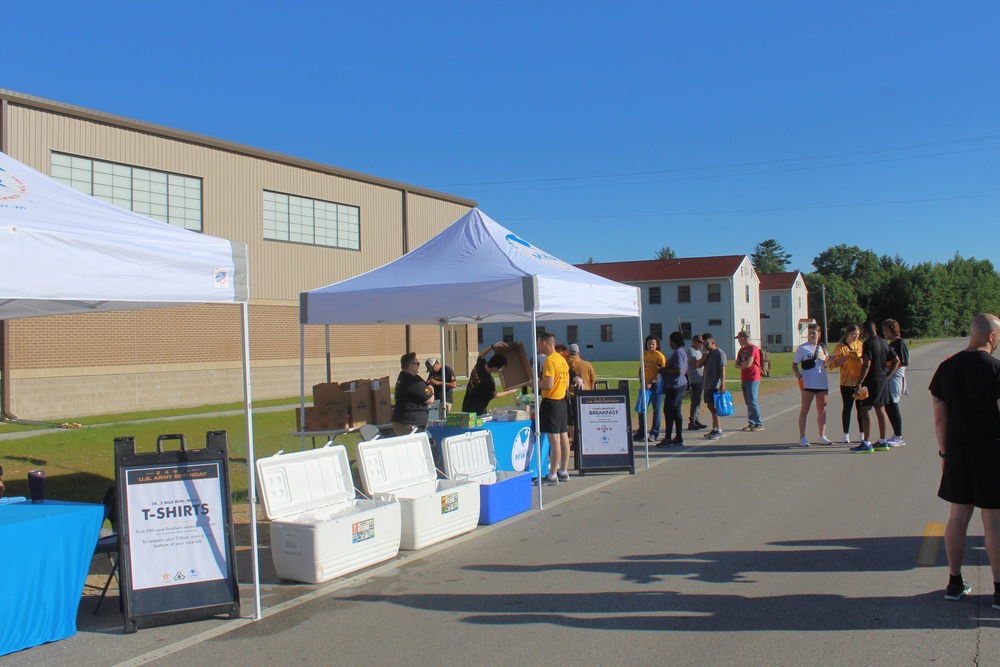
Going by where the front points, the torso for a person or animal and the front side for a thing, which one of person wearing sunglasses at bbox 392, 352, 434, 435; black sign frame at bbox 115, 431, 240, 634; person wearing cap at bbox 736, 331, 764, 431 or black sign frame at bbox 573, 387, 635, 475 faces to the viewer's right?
person wearing sunglasses at bbox 392, 352, 434, 435

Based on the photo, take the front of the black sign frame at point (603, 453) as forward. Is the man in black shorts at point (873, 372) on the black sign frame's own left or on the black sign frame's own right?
on the black sign frame's own left

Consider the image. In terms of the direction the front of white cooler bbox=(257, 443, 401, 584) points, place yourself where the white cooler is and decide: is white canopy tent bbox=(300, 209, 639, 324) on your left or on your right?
on your left

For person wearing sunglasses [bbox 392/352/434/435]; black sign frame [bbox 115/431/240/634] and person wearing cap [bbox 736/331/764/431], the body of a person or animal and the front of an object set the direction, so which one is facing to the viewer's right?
person wearing sunglasses [bbox 392/352/434/435]

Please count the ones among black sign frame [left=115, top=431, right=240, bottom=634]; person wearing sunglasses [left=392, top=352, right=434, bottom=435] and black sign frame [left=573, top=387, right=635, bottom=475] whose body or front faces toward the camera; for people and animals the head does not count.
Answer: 2

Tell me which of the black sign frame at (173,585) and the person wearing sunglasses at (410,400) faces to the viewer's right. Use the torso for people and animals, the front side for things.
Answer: the person wearing sunglasses

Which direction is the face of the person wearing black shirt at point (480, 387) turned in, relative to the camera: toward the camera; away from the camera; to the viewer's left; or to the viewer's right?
to the viewer's right

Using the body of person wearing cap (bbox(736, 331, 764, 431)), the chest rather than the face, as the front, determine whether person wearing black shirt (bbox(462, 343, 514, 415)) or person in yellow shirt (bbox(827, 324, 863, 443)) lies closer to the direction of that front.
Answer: the person wearing black shirt

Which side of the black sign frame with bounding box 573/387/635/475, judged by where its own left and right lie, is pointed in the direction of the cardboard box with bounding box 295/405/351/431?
right

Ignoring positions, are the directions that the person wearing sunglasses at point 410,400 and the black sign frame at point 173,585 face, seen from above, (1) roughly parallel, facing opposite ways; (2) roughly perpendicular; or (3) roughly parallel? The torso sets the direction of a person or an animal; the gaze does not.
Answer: roughly perpendicular
